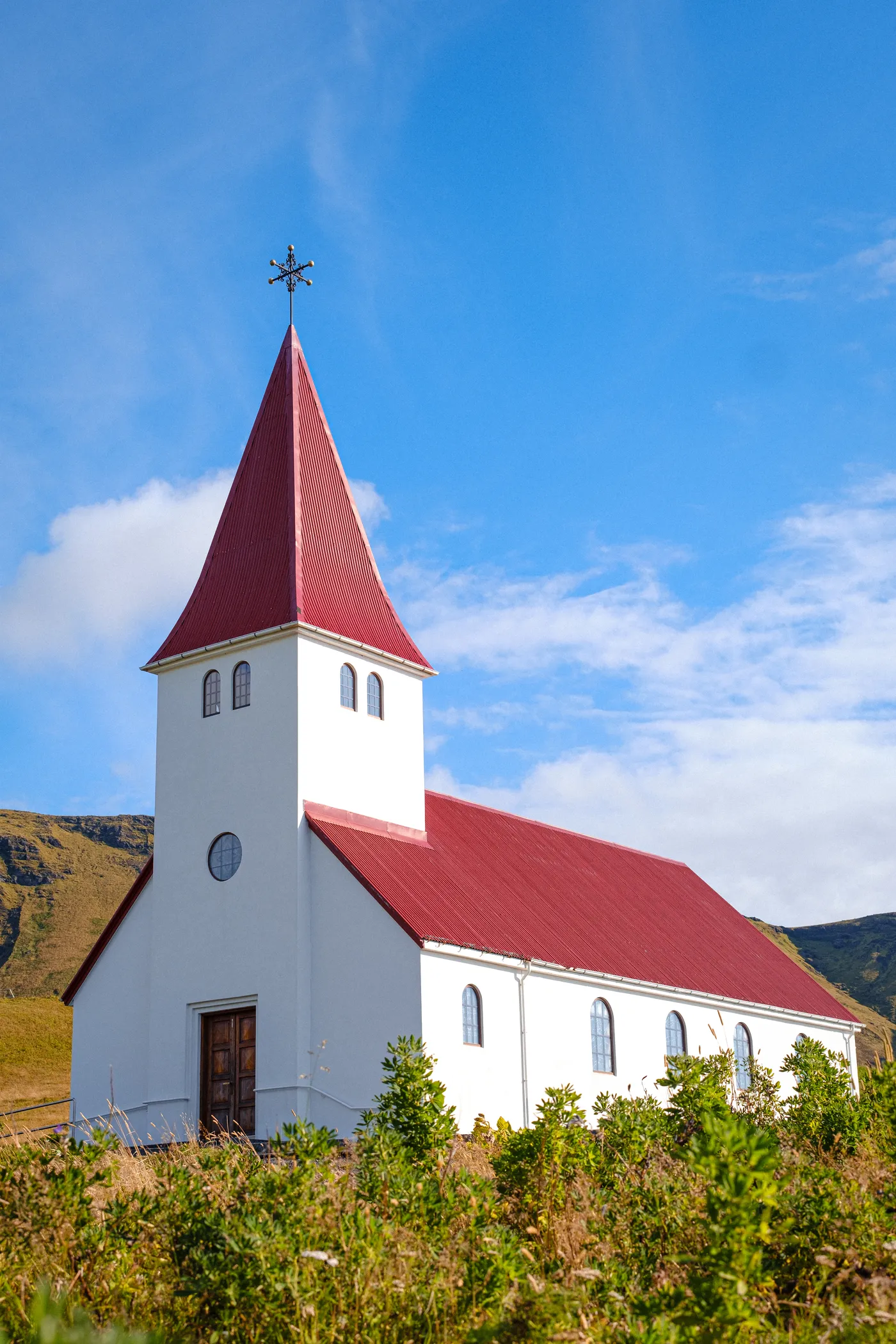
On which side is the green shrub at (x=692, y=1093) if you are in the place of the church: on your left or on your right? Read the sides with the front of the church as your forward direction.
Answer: on your left

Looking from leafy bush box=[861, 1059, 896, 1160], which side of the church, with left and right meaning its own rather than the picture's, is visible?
left

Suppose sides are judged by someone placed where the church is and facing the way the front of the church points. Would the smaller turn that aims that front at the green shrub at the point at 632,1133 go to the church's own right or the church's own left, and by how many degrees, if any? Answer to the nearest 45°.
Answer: approximately 45° to the church's own left

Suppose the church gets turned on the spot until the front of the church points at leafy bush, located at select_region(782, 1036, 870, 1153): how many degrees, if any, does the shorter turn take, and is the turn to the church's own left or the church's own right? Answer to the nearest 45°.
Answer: approximately 90° to the church's own left

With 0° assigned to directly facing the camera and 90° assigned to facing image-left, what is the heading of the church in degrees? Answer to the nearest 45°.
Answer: approximately 45°
